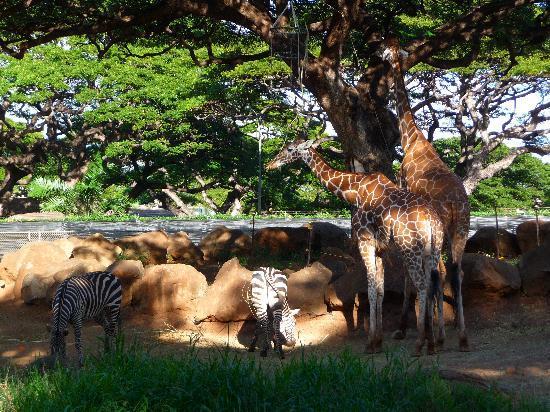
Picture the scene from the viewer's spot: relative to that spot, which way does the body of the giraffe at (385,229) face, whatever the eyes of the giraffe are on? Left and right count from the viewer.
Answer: facing away from the viewer and to the left of the viewer

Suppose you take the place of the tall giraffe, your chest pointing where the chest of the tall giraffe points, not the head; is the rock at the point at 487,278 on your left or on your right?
on your right

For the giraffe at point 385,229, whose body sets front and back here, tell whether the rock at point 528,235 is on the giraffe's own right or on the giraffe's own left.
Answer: on the giraffe's own right

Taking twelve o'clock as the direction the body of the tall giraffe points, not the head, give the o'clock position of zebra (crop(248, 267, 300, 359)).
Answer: The zebra is roughly at 10 o'clock from the tall giraffe.

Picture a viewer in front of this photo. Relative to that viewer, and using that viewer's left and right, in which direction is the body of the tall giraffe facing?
facing away from the viewer and to the left of the viewer
